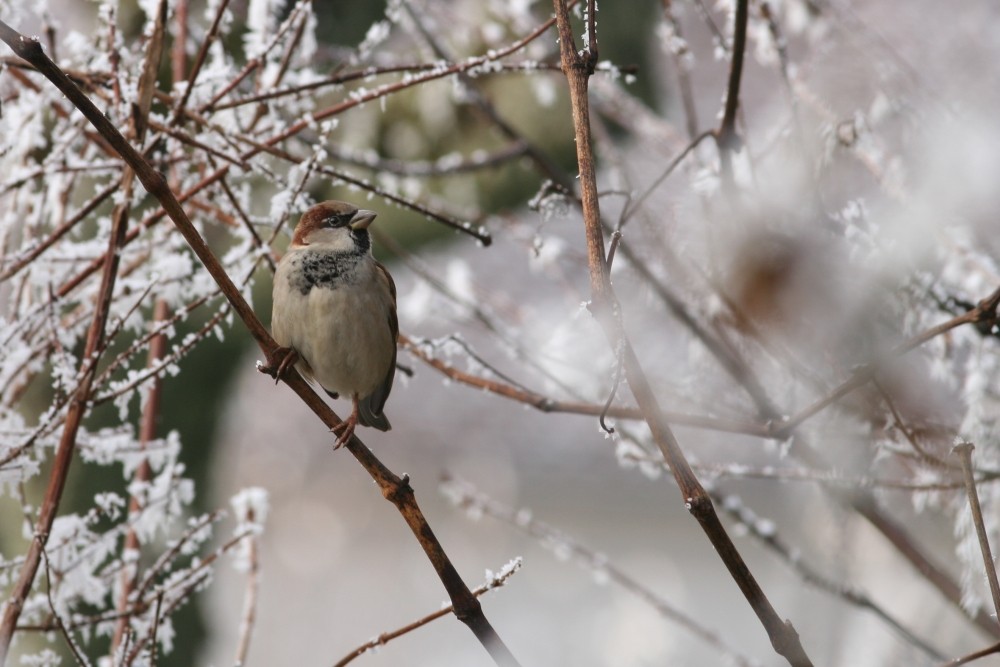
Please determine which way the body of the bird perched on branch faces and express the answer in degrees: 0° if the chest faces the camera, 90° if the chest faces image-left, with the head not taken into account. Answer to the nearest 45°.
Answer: approximately 0°
